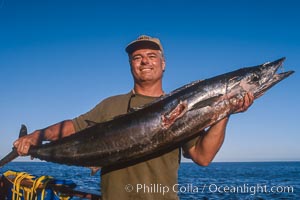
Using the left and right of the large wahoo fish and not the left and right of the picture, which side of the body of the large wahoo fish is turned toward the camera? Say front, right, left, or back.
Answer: right
